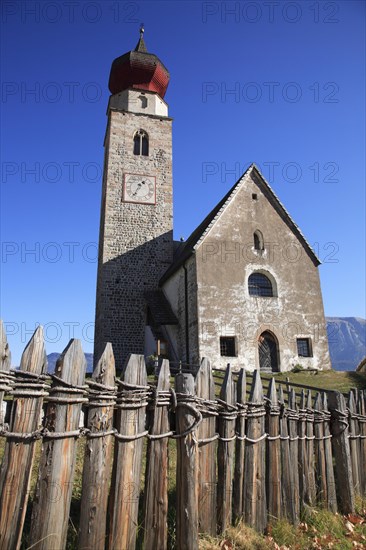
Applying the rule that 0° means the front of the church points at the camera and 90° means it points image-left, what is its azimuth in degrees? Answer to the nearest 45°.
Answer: approximately 0°

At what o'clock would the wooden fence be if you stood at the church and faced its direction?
The wooden fence is roughly at 12 o'clock from the church.
